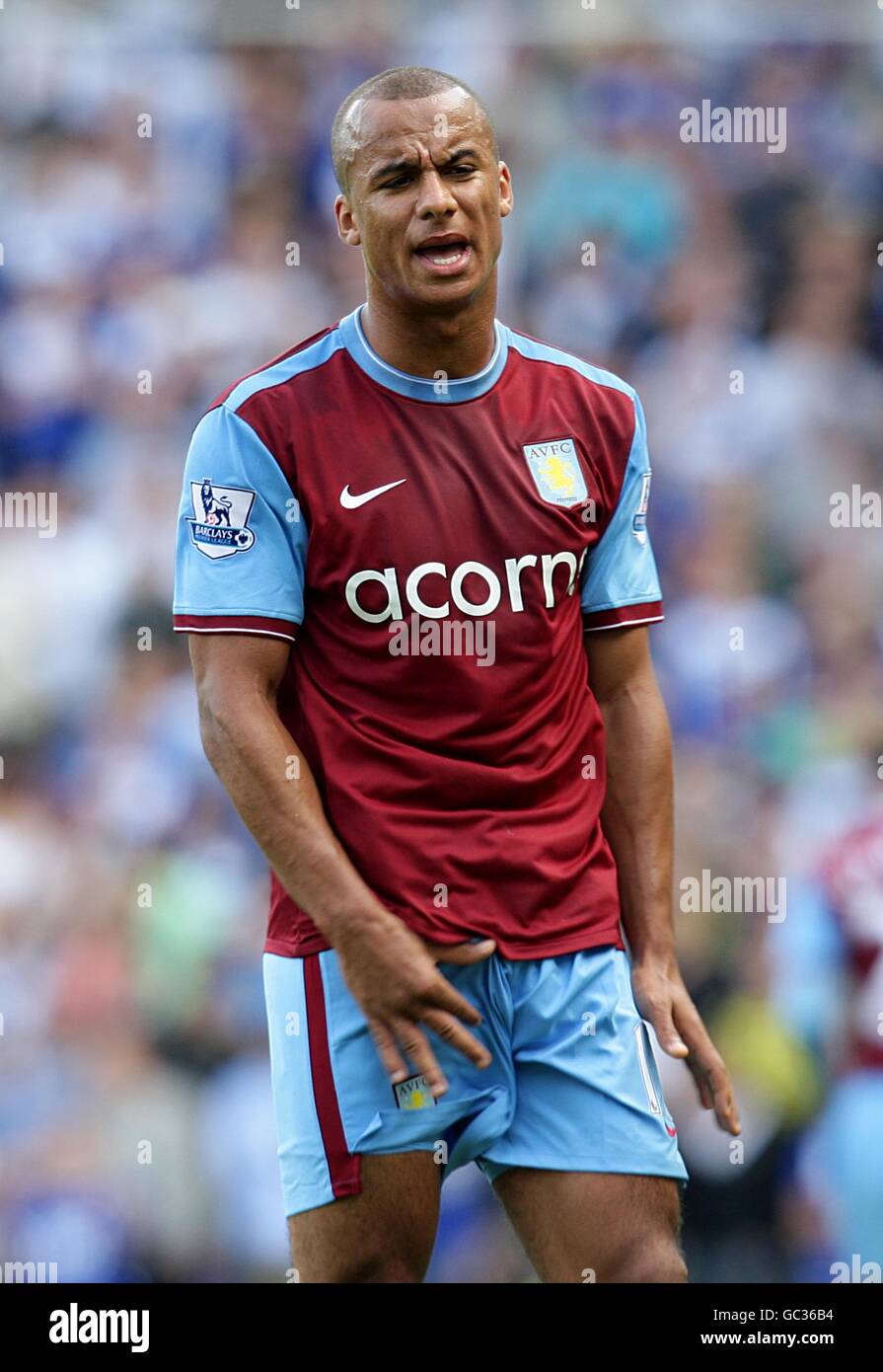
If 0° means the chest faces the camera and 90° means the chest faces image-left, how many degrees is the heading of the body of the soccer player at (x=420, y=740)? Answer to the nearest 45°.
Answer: approximately 315°

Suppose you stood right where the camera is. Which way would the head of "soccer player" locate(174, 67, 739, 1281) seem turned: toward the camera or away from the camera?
toward the camera
